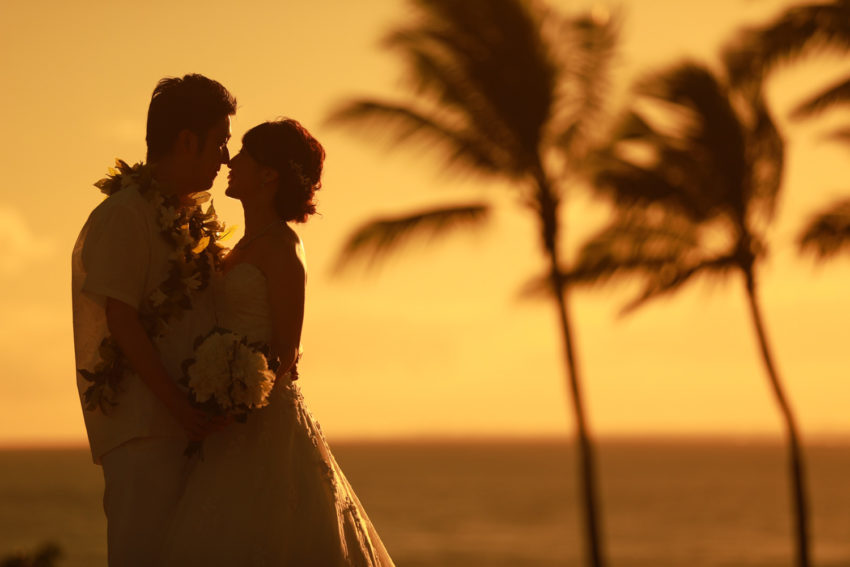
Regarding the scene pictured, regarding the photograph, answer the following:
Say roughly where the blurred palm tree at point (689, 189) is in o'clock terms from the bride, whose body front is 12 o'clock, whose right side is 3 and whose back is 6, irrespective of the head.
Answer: The blurred palm tree is roughly at 4 o'clock from the bride.

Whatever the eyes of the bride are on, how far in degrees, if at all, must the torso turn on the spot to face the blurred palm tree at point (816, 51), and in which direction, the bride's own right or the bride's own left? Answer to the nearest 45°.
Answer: approximately 135° to the bride's own right

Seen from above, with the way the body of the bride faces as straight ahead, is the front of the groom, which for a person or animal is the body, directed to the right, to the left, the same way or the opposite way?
the opposite way

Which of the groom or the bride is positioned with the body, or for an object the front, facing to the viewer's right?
the groom

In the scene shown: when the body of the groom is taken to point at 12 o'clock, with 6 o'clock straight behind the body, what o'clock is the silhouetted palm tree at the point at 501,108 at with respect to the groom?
The silhouetted palm tree is roughly at 10 o'clock from the groom.

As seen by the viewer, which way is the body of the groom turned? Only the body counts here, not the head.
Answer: to the viewer's right

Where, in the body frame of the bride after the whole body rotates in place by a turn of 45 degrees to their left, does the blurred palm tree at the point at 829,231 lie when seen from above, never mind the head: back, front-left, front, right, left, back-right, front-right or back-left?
back

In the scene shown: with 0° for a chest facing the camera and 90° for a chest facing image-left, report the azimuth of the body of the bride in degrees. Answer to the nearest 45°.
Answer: approximately 90°

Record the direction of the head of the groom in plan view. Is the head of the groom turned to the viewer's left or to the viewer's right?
to the viewer's right

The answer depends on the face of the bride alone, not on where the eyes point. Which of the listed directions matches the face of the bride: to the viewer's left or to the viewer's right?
to the viewer's left

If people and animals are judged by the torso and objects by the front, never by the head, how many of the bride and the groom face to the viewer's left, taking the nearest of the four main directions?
1
